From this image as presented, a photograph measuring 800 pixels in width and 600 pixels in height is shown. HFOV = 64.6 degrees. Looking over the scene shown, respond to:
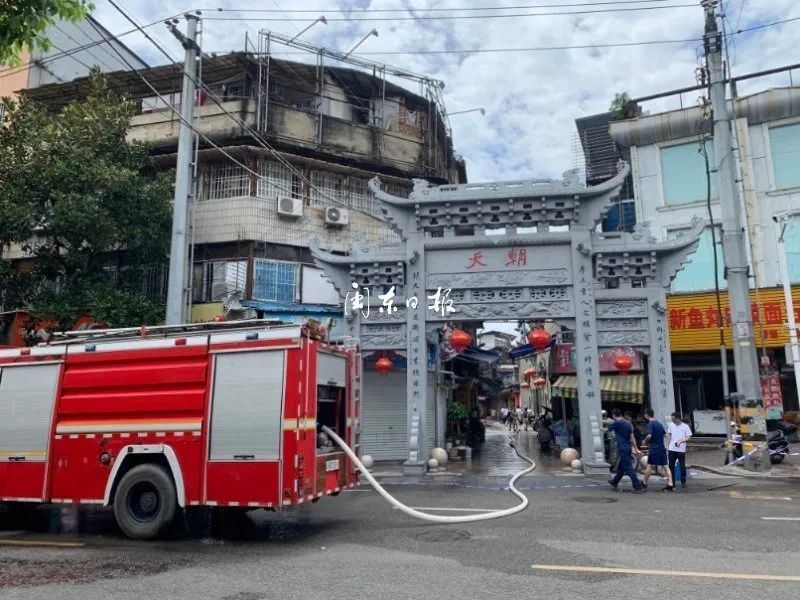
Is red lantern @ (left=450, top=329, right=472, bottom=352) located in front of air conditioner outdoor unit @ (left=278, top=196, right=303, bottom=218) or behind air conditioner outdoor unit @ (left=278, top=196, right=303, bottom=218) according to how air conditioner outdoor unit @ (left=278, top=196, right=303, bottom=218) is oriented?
in front

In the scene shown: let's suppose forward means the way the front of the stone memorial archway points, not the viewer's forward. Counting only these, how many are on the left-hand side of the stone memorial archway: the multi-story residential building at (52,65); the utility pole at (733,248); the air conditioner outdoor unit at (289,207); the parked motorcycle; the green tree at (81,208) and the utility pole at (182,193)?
2

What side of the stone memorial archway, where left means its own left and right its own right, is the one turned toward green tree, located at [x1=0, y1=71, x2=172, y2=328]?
right

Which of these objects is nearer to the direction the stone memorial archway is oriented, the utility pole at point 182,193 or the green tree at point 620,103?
the utility pole

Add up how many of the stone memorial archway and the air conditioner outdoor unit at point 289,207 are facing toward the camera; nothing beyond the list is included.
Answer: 2

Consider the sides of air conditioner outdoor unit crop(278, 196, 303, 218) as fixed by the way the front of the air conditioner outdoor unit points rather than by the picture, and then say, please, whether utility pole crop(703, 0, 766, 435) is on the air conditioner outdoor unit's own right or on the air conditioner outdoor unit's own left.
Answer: on the air conditioner outdoor unit's own left

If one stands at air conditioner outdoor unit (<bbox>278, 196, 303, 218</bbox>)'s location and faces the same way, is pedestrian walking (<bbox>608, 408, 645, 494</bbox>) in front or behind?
in front

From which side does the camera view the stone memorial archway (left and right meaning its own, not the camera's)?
front

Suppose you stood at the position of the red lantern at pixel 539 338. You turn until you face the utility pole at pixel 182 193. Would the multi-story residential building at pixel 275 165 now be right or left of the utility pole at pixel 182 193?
right

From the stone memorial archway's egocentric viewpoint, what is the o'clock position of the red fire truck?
The red fire truck is roughly at 1 o'clock from the stone memorial archway.

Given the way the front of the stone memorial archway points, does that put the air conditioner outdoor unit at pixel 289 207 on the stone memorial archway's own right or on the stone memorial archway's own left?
on the stone memorial archway's own right

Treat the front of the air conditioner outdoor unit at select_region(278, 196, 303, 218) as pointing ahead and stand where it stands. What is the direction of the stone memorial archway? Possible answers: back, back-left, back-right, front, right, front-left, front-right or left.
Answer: front-left

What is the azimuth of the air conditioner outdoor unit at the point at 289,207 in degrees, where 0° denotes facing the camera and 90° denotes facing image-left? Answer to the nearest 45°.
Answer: approximately 0°
